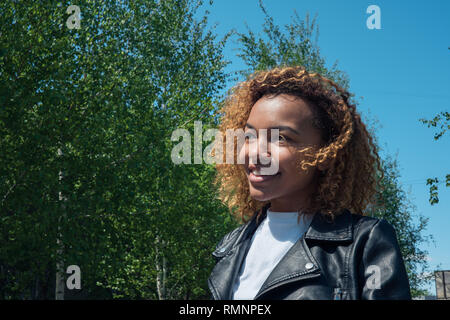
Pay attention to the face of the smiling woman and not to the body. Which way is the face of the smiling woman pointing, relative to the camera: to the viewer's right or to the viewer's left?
to the viewer's left

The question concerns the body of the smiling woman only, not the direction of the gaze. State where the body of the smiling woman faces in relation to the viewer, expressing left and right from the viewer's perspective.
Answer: facing the viewer and to the left of the viewer
